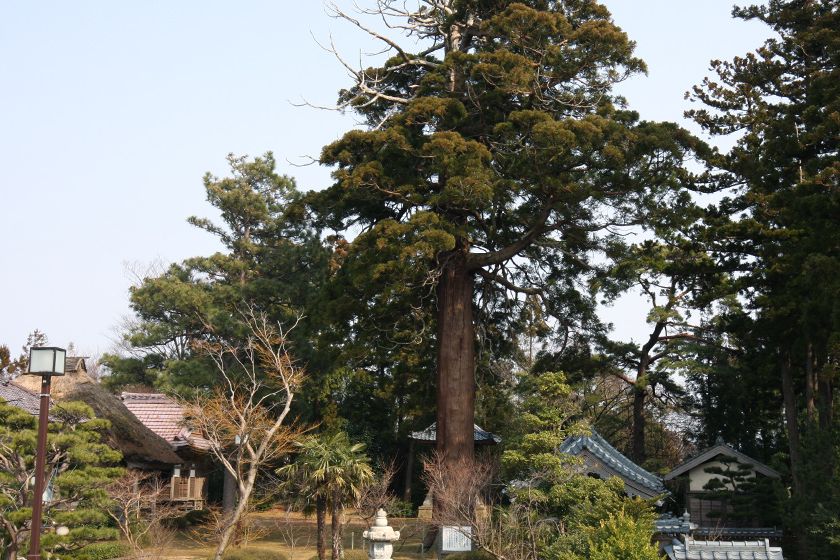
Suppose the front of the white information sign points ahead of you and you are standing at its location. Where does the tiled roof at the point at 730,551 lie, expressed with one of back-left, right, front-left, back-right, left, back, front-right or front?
front-left

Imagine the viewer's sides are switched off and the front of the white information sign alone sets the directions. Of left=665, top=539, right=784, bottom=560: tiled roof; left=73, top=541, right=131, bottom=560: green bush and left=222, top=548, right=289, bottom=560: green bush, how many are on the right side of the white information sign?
2

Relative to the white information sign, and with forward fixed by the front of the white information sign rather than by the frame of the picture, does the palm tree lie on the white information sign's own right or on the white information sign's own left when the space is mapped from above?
on the white information sign's own right

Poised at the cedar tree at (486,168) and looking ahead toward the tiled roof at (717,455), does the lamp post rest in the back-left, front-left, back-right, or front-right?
back-right

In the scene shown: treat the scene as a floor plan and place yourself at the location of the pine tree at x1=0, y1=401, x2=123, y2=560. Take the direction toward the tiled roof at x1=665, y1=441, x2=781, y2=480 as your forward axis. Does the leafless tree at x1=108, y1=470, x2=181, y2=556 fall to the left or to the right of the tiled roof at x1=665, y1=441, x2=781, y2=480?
left

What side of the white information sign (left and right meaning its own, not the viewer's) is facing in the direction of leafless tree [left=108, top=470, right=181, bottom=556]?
right

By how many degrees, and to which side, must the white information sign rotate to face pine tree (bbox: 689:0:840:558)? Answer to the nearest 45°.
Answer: approximately 90° to its left

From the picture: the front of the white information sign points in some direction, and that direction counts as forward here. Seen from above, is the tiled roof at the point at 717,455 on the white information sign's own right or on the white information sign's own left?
on the white information sign's own left

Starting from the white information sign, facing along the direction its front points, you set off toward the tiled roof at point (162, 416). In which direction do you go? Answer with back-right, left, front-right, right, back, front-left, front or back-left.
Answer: back-right

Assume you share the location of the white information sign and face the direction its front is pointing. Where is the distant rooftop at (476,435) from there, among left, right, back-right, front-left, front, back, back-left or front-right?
back

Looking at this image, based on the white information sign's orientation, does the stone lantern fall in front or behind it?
in front

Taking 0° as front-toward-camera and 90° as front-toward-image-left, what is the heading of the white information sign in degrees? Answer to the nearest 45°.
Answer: approximately 0°

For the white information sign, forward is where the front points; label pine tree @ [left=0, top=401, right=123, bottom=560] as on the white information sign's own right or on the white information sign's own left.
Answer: on the white information sign's own right

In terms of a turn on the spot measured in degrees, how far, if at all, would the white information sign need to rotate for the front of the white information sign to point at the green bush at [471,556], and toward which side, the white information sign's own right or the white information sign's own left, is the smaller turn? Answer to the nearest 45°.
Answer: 0° — it already faces it

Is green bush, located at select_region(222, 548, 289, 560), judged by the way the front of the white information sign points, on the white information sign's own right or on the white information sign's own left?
on the white information sign's own right
